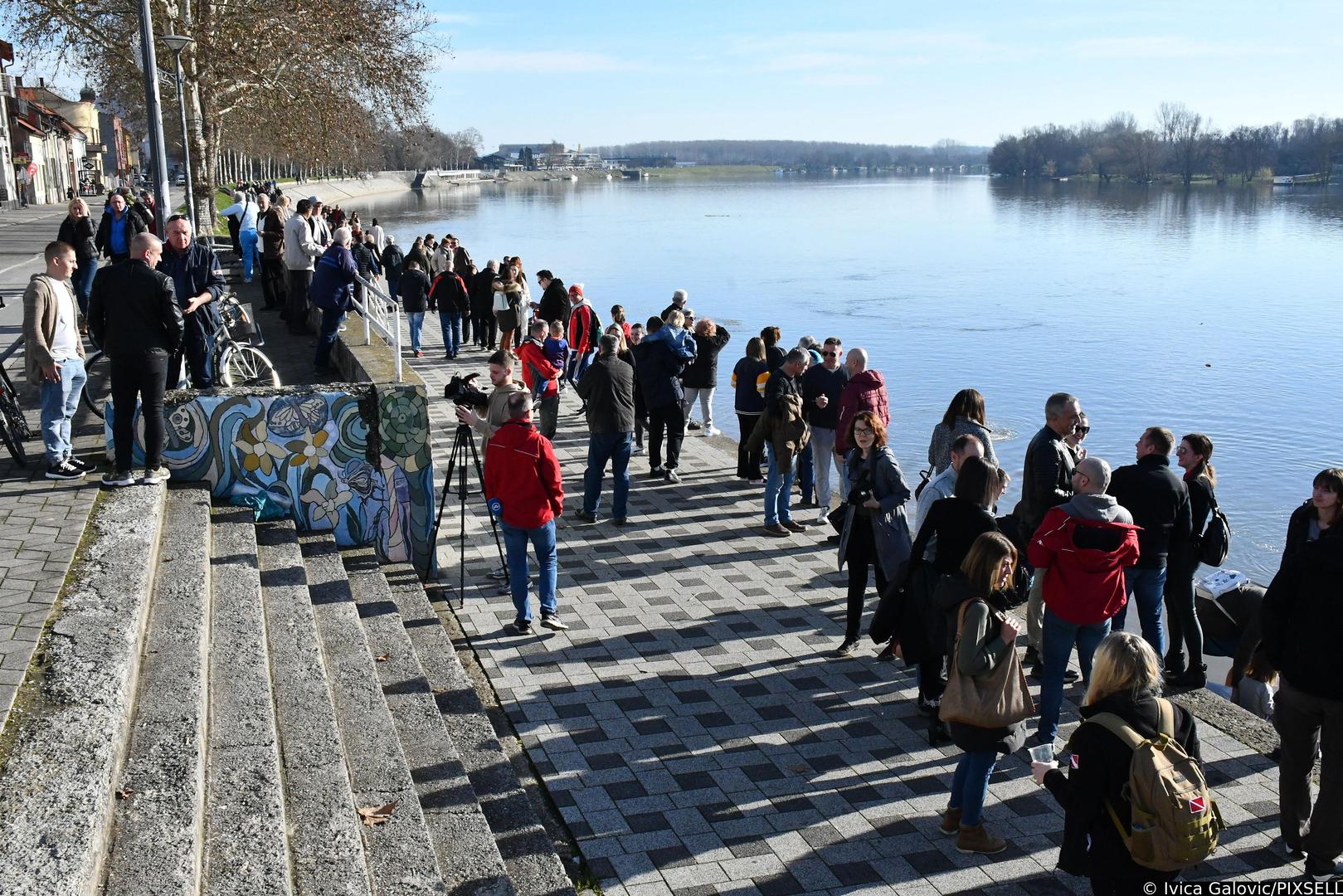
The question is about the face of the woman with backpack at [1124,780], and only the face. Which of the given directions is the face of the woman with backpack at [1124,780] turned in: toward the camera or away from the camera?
away from the camera

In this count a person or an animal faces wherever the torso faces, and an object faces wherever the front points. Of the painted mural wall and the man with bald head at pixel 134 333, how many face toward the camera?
1

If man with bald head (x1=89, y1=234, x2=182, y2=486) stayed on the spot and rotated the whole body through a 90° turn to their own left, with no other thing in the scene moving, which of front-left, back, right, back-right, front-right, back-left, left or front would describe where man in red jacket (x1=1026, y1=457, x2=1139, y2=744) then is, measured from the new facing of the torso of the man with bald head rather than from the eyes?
back-left

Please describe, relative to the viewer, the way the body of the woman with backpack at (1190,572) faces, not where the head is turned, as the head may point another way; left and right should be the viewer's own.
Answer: facing to the left of the viewer

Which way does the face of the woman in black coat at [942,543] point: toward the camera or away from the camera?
away from the camera

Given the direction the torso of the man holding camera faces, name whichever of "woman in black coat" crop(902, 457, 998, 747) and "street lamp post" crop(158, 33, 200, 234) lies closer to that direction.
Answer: the street lamp post

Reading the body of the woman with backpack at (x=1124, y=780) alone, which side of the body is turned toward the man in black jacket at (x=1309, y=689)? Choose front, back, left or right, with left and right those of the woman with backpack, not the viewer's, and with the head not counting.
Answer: right

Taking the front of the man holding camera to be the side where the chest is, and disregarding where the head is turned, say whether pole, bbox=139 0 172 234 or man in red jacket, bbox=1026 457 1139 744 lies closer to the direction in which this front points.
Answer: the pole

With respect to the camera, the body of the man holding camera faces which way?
to the viewer's left
